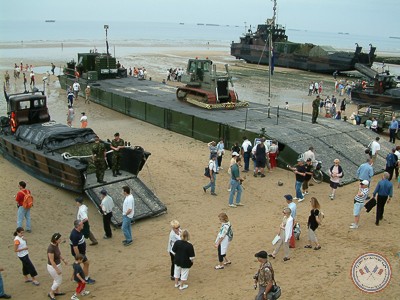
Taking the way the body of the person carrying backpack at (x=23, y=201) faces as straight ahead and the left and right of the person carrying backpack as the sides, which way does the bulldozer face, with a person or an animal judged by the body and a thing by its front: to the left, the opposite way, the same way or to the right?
the opposite way

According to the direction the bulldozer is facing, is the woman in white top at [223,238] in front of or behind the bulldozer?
in front

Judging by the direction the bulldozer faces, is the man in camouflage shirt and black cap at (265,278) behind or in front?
in front

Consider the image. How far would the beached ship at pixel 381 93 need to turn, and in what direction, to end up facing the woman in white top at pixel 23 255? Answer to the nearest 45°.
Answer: approximately 90° to its left

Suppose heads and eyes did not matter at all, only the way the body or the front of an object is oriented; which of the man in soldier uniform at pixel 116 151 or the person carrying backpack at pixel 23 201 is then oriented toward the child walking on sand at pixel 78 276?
the man in soldier uniform

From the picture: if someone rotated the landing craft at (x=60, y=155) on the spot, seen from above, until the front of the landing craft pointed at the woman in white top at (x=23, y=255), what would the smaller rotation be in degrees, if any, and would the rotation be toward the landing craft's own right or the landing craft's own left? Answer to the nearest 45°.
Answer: approximately 45° to the landing craft's own right

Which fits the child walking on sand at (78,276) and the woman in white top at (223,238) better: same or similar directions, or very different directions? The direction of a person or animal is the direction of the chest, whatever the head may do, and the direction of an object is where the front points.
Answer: very different directions
